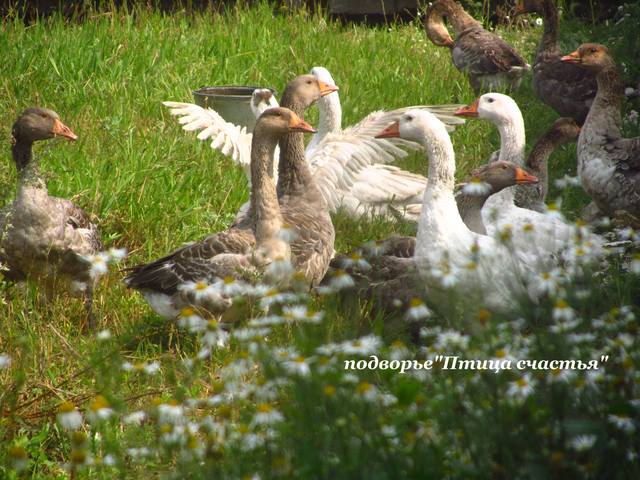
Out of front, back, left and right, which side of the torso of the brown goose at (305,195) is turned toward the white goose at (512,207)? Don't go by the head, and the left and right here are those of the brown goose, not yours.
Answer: front

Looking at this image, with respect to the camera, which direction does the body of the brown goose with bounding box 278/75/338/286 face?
to the viewer's right

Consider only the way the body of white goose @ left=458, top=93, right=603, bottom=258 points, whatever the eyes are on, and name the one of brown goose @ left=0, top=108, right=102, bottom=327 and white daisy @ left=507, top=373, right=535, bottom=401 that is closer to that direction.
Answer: the brown goose

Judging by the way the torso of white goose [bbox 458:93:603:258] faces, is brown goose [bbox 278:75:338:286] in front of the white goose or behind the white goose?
in front

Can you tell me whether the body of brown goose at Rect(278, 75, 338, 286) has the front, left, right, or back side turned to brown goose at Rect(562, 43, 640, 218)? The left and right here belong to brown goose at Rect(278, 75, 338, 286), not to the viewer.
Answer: front

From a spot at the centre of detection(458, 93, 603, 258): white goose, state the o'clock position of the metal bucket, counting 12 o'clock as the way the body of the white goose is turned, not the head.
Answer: The metal bucket is roughly at 1 o'clock from the white goose.

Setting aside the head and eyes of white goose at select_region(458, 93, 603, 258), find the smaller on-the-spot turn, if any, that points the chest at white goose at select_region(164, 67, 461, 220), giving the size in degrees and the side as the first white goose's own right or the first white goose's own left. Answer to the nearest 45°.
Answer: approximately 45° to the first white goose's own right

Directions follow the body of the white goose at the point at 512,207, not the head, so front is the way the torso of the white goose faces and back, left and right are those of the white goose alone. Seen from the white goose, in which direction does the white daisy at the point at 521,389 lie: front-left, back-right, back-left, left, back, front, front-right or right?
left

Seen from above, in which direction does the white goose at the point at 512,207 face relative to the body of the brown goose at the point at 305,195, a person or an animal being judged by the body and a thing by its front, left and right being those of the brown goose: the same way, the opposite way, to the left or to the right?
the opposite way

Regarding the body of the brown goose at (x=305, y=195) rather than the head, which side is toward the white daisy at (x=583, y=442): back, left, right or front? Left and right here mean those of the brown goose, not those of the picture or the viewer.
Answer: front

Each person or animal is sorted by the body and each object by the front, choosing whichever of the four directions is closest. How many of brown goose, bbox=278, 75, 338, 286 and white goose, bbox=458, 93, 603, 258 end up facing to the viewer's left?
1

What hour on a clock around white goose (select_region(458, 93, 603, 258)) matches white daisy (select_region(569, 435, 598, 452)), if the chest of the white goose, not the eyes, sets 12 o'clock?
The white daisy is roughly at 9 o'clock from the white goose.

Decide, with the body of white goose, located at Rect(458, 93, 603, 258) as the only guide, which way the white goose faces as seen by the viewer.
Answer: to the viewer's left
